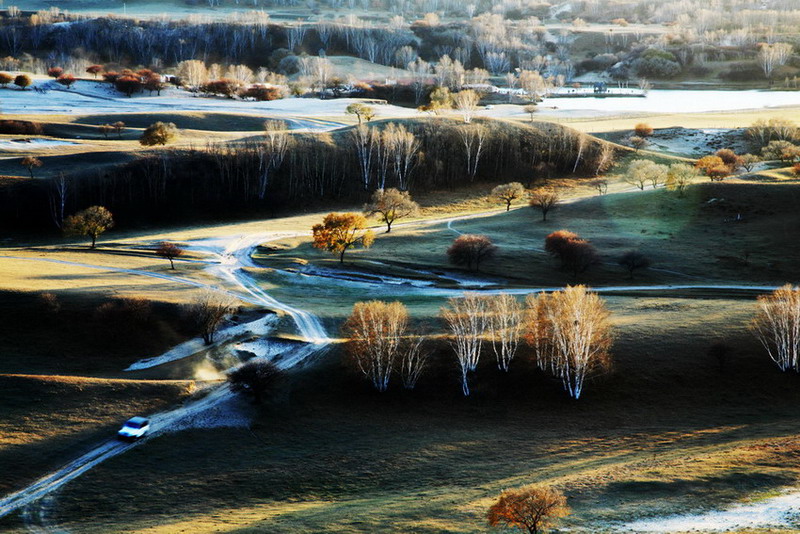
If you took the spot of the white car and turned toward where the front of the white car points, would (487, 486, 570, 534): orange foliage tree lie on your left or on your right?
on your left

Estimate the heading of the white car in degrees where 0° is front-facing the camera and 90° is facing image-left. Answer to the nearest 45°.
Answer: approximately 45°
